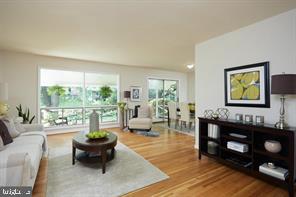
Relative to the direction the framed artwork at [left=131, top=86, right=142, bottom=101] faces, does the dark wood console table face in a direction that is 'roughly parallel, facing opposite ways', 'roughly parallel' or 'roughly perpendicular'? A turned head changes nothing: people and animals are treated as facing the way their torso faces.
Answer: roughly perpendicular

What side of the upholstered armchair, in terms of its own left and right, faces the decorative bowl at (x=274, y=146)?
left

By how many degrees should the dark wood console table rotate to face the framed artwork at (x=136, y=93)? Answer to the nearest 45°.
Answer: approximately 90° to its right

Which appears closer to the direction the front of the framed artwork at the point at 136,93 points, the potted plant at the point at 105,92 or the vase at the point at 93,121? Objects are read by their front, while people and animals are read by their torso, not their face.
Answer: the vase

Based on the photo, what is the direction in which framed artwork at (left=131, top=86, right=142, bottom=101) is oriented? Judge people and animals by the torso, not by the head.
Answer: toward the camera

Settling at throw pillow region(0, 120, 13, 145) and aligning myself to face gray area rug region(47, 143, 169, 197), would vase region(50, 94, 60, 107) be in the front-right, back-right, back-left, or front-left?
back-left

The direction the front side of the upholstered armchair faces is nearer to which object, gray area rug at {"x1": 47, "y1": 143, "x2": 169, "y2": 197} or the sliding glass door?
the gray area rug

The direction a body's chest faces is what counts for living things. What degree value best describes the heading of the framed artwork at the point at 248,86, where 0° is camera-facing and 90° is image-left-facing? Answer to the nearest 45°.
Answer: approximately 45°

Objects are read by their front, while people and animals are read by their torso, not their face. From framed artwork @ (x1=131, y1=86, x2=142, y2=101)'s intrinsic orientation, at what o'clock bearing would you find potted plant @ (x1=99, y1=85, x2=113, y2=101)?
The potted plant is roughly at 4 o'clock from the framed artwork.

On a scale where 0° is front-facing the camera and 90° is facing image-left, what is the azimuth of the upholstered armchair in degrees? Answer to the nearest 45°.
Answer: approximately 45°

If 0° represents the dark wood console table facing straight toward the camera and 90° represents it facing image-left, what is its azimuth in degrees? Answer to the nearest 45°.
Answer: approximately 45°

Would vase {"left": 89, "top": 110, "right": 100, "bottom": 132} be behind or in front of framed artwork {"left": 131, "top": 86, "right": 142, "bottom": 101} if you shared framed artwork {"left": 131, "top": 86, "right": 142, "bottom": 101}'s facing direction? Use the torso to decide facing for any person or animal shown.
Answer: in front

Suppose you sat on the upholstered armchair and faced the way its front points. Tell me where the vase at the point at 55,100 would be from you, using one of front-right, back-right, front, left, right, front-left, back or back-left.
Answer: front-right

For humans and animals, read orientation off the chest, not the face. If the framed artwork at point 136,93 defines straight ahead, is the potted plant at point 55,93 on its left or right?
on its right

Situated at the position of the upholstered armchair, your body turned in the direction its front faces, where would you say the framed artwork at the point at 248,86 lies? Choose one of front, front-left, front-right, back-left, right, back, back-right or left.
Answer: left

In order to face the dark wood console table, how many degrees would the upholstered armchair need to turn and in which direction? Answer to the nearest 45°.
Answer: approximately 90° to its left
